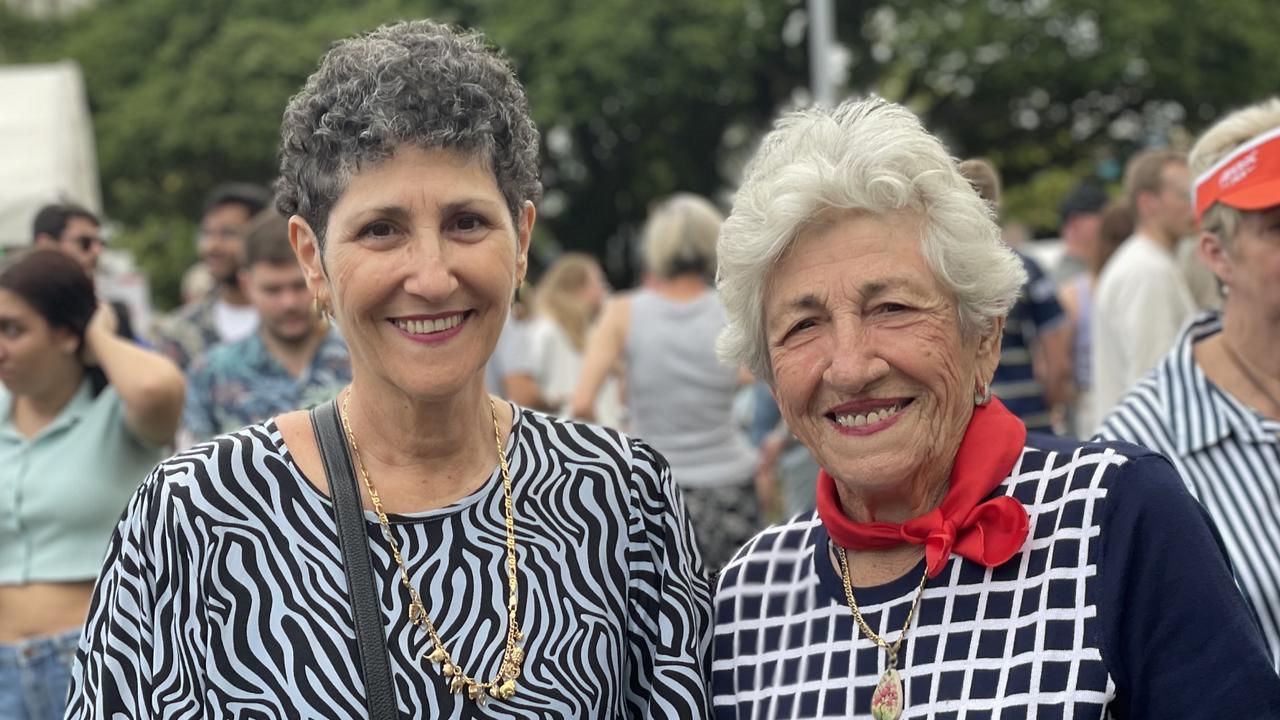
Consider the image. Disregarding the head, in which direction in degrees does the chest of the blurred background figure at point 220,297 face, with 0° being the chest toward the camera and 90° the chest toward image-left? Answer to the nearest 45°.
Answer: approximately 0°

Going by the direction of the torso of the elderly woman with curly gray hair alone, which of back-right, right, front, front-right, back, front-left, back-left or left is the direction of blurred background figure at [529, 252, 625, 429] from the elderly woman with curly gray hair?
back

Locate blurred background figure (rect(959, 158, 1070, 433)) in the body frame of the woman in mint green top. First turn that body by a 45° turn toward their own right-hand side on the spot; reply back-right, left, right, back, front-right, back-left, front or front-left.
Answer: back

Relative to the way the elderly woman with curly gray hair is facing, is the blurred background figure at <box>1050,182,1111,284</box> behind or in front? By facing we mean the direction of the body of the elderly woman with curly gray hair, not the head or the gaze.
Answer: behind

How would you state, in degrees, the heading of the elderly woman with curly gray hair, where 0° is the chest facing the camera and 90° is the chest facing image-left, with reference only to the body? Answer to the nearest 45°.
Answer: approximately 0°

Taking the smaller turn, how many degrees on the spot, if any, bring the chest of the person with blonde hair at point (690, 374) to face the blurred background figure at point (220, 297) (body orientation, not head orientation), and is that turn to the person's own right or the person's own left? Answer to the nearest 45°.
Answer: approximately 90° to the person's own left

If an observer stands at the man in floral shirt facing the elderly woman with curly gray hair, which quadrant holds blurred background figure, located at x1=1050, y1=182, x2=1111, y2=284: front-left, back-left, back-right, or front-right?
back-left

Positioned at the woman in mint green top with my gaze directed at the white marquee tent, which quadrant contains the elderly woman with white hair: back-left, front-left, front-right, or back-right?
back-right

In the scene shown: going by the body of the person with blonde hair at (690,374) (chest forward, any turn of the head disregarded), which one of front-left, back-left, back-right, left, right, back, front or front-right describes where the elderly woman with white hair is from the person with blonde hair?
back

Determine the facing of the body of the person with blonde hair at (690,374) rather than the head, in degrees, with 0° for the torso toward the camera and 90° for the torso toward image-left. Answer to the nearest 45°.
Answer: approximately 180°
